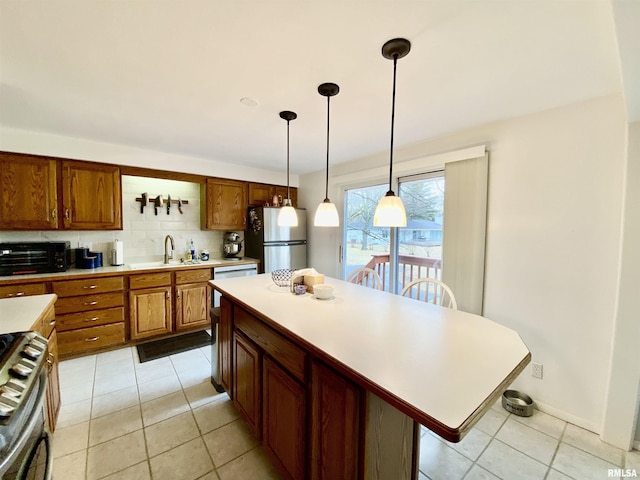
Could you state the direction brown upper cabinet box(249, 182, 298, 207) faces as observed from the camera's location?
facing the viewer and to the right of the viewer

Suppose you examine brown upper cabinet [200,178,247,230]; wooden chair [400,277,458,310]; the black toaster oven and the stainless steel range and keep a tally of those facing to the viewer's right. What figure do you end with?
1

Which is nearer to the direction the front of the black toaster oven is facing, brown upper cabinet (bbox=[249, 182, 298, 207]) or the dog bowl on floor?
the dog bowl on floor

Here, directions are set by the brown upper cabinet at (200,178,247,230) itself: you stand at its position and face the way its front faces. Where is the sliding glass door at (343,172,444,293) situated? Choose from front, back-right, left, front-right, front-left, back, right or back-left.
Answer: front-left

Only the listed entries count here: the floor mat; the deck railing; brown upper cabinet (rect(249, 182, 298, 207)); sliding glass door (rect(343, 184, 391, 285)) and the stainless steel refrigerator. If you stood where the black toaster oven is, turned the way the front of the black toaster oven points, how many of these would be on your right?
0

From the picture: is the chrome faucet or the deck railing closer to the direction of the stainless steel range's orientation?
the deck railing

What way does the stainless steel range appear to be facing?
to the viewer's right

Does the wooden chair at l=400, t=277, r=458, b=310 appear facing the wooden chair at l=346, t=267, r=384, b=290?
no

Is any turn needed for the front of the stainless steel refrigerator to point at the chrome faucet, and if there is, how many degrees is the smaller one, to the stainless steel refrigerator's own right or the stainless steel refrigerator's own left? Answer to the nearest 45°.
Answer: approximately 135° to the stainless steel refrigerator's own right

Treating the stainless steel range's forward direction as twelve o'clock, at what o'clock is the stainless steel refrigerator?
The stainless steel refrigerator is roughly at 11 o'clock from the stainless steel range.

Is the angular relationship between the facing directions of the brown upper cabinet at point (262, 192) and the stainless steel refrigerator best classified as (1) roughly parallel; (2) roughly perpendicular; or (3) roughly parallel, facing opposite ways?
roughly parallel

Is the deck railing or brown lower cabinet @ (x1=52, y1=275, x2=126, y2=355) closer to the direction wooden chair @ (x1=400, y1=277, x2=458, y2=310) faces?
the brown lower cabinet

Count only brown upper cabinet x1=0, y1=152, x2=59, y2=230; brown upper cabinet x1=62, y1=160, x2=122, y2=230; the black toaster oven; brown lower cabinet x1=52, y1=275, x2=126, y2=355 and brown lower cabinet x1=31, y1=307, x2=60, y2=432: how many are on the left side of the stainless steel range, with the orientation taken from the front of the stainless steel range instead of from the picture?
5

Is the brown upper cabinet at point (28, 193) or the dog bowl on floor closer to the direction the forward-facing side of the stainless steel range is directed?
the dog bowl on floor

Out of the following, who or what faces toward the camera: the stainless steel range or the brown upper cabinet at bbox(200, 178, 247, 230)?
the brown upper cabinet

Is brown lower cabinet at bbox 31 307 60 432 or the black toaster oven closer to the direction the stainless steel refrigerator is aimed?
the brown lower cabinet

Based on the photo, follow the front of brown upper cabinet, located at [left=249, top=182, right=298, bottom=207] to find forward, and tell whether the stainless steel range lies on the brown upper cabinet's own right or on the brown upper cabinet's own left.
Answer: on the brown upper cabinet's own right

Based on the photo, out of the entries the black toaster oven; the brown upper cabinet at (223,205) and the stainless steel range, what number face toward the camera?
2

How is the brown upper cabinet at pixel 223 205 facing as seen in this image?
toward the camera

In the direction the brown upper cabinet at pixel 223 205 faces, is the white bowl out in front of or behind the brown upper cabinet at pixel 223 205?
in front

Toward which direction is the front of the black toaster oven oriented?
toward the camera
